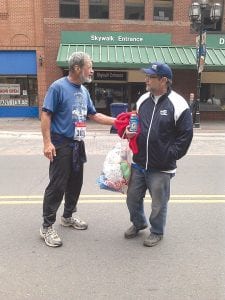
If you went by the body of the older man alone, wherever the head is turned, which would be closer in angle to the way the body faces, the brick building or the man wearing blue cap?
the man wearing blue cap

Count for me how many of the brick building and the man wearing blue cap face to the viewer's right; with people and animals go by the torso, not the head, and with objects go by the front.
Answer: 0

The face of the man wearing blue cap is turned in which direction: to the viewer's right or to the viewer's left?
to the viewer's left

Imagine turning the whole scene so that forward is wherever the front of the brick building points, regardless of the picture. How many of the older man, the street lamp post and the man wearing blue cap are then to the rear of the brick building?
0

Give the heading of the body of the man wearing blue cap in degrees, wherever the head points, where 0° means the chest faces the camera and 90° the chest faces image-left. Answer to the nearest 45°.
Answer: approximately 45°

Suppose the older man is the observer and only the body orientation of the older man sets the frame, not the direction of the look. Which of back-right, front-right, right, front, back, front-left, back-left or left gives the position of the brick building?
back-left

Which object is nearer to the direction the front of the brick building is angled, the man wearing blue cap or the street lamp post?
the man wearing blue cap

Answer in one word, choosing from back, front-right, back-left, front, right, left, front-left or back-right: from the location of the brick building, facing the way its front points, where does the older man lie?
front

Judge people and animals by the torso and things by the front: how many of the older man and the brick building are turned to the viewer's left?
0

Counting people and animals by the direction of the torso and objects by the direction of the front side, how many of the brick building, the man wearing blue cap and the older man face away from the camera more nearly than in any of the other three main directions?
0

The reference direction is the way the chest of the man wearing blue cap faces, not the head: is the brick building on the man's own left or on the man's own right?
on the man's own right

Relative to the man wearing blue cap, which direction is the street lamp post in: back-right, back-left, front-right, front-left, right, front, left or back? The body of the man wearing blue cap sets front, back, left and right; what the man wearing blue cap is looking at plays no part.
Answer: back-right

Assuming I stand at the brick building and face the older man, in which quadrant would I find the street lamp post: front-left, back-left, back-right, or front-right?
front-left

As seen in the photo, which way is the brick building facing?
toward the camera

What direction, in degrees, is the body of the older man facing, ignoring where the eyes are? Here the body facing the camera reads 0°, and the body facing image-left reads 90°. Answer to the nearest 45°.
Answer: approximately 315°

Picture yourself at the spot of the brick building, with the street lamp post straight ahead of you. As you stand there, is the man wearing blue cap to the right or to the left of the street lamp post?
right

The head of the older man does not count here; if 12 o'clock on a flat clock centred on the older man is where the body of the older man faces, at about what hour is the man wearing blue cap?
The man wearing blue cap is roughly at 11 o'clock from the older man.
